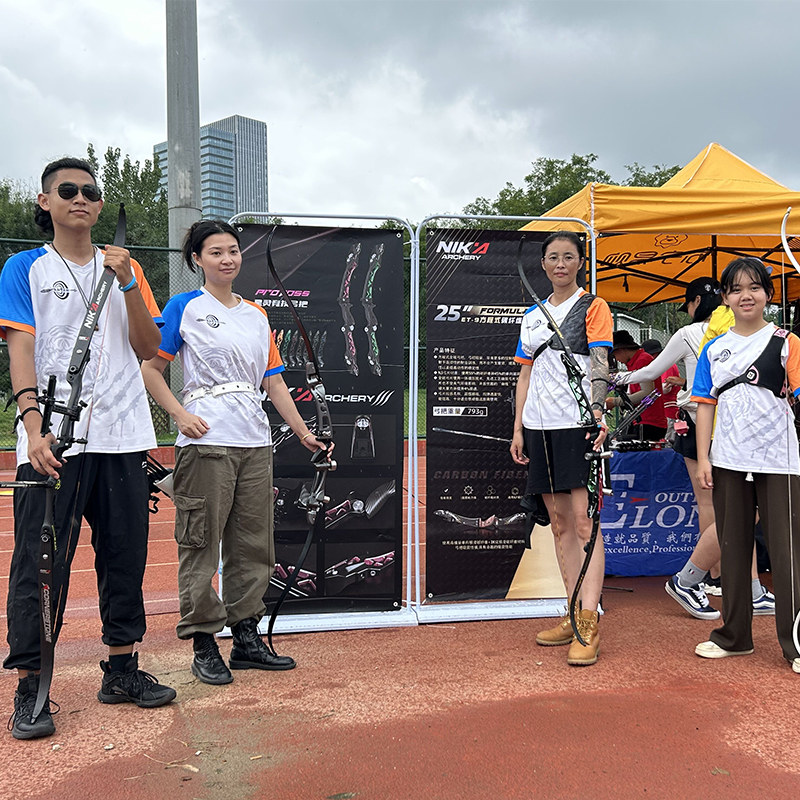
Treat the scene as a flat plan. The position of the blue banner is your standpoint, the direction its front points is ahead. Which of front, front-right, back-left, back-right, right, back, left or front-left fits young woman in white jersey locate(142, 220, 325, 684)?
front-right

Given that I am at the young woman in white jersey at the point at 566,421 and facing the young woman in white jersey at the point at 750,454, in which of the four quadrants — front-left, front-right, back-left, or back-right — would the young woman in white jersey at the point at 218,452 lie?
back-right

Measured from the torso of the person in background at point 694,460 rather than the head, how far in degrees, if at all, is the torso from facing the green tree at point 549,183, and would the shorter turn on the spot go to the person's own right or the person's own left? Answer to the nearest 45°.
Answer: approximately 90° to the person's own right

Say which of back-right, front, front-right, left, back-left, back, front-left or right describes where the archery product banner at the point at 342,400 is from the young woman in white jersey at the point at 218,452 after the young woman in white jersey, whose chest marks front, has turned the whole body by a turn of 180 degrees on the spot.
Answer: right

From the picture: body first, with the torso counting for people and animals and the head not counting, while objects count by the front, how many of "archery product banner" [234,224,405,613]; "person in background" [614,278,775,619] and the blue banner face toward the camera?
2

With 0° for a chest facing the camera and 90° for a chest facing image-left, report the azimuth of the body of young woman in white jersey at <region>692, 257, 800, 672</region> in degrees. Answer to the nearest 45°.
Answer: approximately 0°

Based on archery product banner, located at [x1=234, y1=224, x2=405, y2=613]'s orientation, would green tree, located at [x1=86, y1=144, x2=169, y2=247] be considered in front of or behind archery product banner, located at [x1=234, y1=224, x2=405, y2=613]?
behind

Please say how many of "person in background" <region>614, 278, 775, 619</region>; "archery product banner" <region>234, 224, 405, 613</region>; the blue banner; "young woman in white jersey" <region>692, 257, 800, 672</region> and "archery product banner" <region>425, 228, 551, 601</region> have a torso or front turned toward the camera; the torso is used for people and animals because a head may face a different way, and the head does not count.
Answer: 4

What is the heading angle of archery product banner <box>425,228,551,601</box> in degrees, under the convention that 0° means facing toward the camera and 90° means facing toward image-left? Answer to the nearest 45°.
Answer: approximately 0°

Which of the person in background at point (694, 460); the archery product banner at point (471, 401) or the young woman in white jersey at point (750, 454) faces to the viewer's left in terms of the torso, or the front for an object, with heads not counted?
the person in background

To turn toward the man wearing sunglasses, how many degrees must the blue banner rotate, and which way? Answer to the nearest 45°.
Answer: approximately 45° to its right
